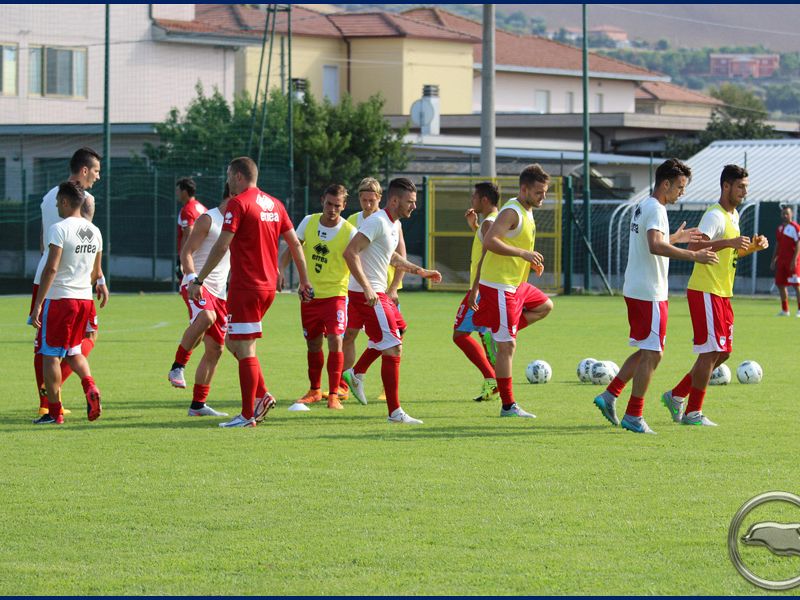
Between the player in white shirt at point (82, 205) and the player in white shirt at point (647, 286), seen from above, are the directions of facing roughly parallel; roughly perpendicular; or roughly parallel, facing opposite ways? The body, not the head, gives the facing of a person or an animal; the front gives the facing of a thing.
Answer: roughly parallel

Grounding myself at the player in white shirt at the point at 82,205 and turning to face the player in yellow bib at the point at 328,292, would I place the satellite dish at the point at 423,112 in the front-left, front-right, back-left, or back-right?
front-left

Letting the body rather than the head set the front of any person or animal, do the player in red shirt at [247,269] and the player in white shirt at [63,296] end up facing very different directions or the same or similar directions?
same or similar directions

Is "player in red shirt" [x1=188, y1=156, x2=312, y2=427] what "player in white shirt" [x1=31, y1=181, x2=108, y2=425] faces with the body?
no

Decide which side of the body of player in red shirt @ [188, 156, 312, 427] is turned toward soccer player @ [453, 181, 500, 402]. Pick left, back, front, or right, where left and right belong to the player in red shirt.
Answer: right

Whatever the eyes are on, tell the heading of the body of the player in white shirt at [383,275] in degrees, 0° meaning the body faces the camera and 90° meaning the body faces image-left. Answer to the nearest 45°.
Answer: approximately 270°

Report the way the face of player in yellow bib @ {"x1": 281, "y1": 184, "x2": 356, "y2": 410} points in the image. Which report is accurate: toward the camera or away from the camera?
toward the camera
